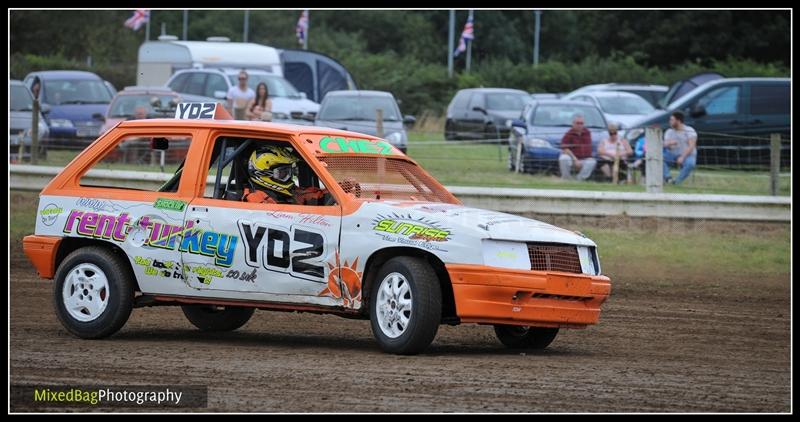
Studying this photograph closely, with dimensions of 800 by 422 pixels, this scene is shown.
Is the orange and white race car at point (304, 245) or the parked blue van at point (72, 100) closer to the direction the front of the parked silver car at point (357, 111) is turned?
the orange and white race car

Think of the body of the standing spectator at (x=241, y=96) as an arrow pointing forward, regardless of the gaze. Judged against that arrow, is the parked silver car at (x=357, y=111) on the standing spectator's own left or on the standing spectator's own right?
on the standing spectator's own left

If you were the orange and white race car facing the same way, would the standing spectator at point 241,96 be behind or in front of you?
behind

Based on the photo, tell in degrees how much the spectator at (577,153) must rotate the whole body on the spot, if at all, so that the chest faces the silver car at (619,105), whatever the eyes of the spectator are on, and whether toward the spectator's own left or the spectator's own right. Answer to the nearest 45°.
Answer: approximately 180°

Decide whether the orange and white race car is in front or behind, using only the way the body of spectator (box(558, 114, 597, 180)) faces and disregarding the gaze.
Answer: in front

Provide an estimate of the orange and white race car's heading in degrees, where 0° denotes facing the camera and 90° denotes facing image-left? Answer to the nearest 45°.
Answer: approximately 315°

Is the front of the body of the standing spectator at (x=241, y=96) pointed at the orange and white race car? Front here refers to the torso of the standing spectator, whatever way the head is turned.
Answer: yes

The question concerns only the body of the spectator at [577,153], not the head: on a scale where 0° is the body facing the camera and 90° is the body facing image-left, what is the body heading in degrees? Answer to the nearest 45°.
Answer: approximately 0°

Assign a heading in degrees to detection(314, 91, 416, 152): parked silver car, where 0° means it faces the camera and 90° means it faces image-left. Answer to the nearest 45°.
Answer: approximately 0°
